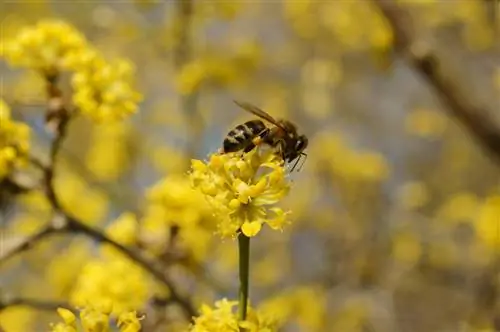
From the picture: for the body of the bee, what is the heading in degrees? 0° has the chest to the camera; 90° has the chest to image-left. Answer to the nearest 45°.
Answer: approximately 270°
